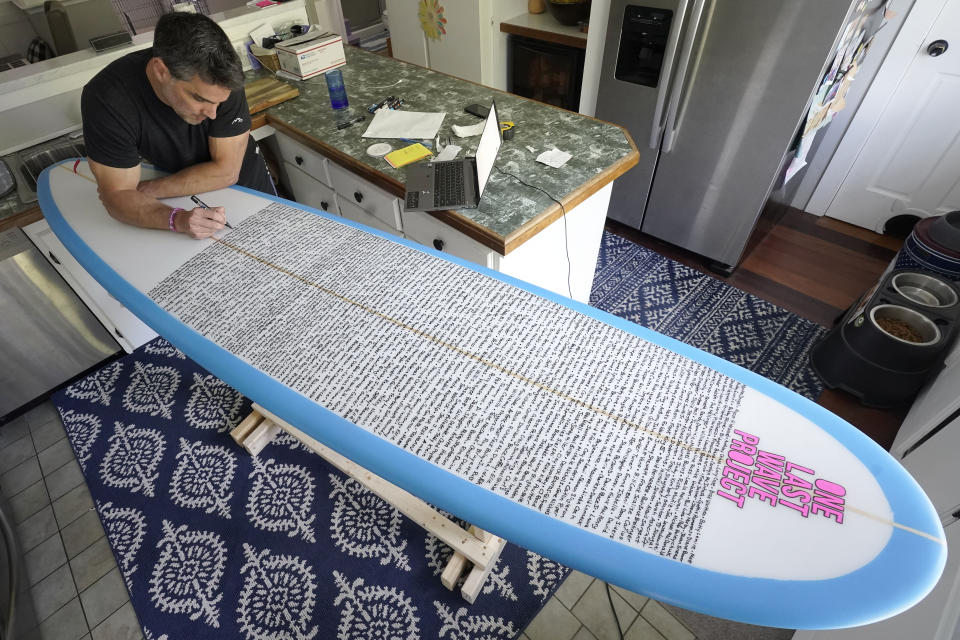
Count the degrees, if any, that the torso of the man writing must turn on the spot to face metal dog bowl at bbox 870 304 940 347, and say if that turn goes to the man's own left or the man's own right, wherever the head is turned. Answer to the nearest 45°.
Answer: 0° — they already face it

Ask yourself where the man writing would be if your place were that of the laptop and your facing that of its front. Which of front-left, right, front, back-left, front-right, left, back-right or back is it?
front

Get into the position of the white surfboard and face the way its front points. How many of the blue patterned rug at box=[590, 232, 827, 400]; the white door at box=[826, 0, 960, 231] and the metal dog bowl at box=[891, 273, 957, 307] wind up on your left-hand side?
3

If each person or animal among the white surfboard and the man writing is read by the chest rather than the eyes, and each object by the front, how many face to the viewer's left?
0

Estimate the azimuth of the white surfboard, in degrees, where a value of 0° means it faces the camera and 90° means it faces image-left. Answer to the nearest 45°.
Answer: approximately 315°

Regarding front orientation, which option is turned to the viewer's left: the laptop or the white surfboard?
the laptop

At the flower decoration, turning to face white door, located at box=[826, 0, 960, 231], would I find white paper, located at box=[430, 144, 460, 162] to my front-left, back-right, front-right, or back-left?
front-right

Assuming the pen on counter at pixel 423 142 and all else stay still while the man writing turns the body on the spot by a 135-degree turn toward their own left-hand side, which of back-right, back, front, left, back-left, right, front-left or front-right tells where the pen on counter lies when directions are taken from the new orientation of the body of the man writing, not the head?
right

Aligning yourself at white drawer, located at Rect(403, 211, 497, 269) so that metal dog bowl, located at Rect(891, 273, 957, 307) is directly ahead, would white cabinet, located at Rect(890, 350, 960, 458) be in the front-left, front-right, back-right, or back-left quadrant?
front-right

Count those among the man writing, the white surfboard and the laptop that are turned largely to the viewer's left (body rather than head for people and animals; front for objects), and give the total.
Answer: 1

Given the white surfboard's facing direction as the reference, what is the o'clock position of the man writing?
The man writing is roughly at 6 o'clock from the white surfboard.

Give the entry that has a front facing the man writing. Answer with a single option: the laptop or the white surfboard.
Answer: the laptop

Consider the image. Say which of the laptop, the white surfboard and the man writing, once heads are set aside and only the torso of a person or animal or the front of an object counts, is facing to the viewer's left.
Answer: the laptop

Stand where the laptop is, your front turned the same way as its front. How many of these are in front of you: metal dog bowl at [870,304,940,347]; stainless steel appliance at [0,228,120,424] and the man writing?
2

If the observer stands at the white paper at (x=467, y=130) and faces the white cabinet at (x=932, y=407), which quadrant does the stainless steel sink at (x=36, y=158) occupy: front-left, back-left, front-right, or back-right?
back-right

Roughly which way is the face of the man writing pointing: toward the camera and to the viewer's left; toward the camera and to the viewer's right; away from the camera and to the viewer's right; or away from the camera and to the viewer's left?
toward the camera and to the viewer's right

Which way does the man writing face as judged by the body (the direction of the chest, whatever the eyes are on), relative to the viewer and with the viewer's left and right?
facing the viewer and to the right of the viewer

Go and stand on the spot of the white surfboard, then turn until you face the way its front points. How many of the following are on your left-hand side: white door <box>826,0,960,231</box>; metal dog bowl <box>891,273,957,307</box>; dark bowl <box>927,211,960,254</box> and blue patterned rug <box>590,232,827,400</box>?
4

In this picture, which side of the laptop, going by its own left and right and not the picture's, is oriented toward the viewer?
left
